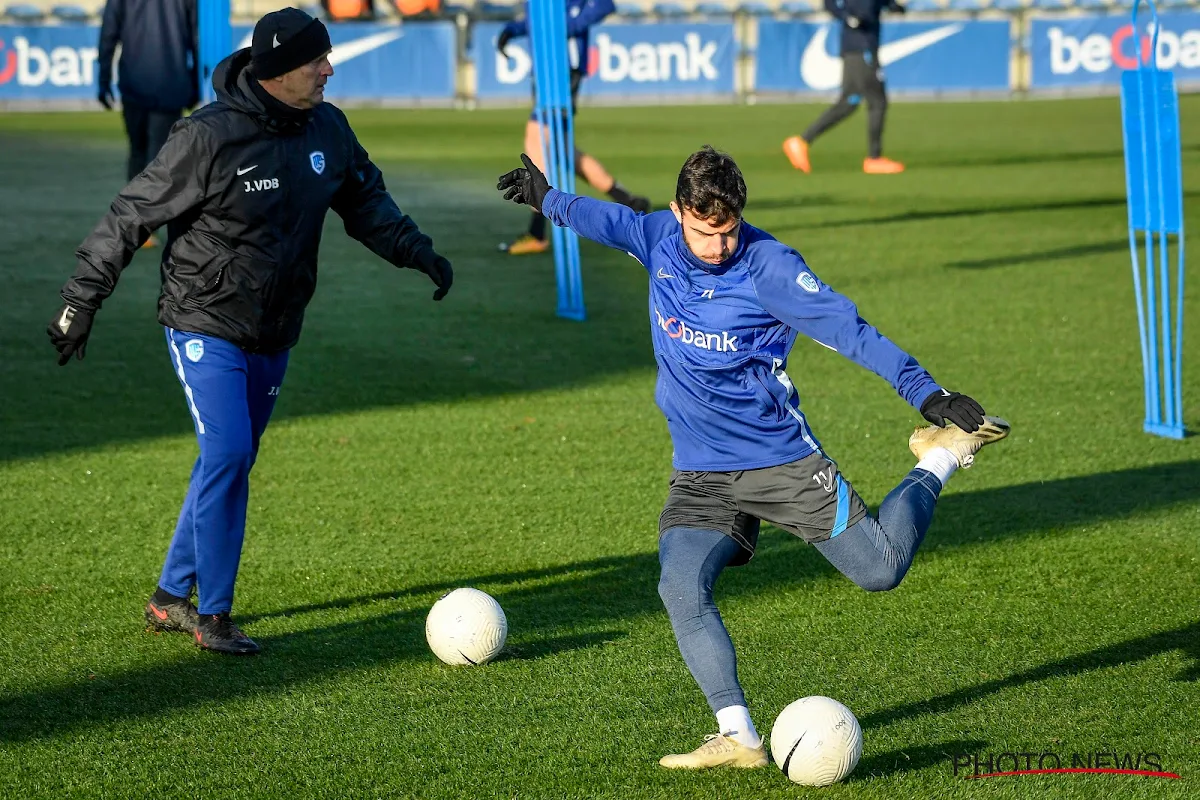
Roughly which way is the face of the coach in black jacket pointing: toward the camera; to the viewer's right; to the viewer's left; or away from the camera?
to the viewer's right

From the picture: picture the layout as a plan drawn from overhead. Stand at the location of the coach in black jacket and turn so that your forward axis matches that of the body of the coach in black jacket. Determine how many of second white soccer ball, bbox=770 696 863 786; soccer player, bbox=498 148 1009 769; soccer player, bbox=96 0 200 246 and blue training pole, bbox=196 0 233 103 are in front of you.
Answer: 2

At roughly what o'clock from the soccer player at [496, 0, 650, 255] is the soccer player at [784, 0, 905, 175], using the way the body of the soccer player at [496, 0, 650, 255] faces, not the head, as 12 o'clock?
the soccer player at [784, 0, 905, 175] is roughly at 4 o'clock from the soccer player at [496, 0, 650, 255].

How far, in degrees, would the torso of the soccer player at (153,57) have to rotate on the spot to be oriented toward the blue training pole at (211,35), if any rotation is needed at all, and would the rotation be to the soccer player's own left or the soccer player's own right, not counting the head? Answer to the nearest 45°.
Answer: approximately 135° to the soccer player's own right

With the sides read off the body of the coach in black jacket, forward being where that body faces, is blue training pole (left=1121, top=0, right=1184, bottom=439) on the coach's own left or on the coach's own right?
on the coach's own left

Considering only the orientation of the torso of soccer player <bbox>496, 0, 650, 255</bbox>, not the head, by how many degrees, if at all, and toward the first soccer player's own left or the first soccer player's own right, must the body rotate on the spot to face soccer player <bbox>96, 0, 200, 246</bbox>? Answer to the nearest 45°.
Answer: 0° — they already face them

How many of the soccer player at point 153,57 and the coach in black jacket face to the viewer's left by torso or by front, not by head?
0

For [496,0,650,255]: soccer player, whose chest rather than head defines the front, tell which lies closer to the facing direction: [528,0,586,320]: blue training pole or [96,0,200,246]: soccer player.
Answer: the soccer player

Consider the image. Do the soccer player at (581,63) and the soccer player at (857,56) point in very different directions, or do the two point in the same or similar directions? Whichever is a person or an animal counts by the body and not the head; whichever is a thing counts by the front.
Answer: very different directions

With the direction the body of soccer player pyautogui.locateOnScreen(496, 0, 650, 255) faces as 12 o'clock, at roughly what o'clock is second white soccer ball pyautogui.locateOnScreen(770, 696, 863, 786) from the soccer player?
The second white soccer ball is roughly at 9 o'clock from the soccer player.

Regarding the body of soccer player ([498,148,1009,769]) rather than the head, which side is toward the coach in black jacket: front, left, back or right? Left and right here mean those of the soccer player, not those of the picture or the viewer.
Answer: right
